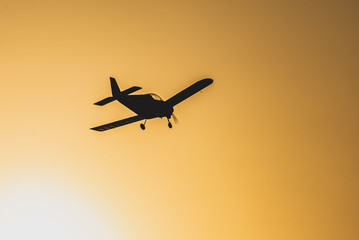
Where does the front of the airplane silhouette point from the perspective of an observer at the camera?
facing the viewer and to the right of the viewer
